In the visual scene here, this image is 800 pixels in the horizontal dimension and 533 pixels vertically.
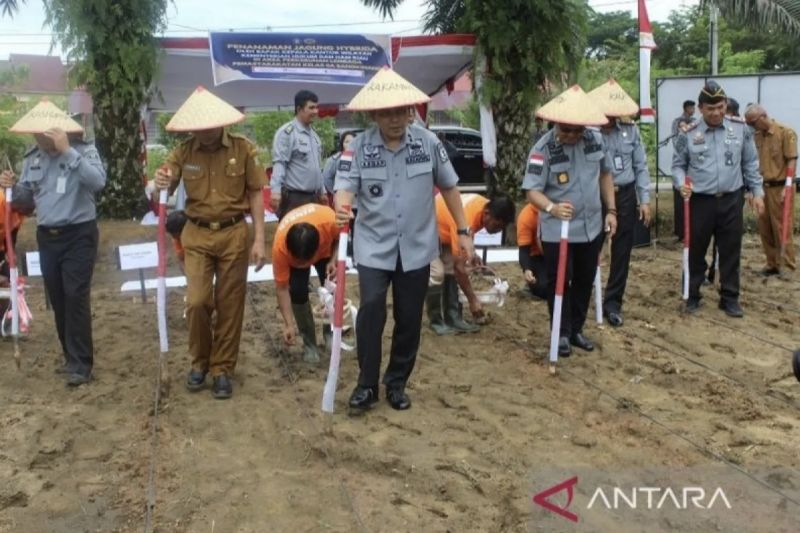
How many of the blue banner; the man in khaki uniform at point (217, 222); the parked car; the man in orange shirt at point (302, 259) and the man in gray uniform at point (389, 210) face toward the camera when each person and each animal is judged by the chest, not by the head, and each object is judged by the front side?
4

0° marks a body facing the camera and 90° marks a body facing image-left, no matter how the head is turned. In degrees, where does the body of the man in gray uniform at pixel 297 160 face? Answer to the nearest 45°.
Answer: approximately 315°

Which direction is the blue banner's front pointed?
toward the camera

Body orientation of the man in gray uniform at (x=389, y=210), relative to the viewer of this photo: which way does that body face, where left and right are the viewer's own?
facing the viewer

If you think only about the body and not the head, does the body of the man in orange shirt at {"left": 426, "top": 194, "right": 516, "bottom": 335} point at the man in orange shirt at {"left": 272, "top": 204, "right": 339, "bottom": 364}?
no

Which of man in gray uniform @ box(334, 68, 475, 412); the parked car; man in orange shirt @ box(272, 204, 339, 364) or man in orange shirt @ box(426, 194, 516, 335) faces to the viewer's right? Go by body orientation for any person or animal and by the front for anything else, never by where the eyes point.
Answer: man in orange shirt @ box(426, 194, 516, 335)

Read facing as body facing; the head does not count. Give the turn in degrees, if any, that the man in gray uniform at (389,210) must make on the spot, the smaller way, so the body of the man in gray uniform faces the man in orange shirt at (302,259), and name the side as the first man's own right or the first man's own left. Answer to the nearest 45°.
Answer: approximately 135° to the first man's own right

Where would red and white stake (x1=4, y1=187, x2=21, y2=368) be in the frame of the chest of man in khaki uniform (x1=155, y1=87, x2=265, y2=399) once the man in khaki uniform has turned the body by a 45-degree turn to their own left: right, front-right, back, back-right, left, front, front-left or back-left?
back

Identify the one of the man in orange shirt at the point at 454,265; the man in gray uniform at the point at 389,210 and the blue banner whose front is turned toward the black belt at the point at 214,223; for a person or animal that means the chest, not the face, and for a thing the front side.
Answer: the blue banner

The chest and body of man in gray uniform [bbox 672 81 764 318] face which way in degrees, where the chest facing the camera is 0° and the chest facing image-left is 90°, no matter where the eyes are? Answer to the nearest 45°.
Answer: approximately 0°

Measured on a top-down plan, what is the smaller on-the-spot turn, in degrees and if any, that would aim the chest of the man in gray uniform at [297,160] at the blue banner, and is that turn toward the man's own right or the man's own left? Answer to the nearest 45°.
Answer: approximately 135° to the man's own left

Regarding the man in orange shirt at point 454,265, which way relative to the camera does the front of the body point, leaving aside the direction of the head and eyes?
to the viewer's right

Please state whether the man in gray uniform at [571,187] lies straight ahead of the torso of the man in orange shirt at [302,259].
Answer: no

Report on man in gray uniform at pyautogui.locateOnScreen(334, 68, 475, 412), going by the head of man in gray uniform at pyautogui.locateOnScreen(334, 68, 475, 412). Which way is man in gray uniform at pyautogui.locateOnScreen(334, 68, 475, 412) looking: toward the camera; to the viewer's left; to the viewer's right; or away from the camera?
toward the camera

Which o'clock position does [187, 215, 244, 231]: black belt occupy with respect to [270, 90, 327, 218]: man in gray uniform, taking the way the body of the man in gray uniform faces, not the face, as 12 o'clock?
The black belt is roughly at 2 o'clock from the man in gray uniform.

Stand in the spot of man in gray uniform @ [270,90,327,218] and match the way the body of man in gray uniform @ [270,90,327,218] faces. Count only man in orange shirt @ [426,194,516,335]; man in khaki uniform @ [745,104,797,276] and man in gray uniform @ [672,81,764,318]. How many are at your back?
0

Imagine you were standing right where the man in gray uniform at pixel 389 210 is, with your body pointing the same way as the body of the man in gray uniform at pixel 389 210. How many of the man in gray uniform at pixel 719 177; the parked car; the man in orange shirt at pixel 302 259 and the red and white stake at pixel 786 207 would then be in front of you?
0
